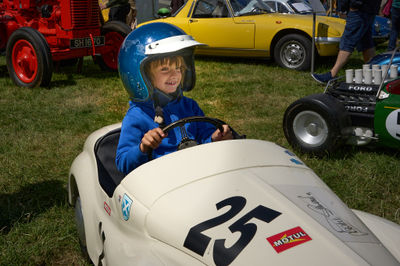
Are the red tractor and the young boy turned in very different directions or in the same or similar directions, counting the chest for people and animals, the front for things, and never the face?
same or similar directions

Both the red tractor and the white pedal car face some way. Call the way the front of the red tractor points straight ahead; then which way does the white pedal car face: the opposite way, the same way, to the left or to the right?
the same way

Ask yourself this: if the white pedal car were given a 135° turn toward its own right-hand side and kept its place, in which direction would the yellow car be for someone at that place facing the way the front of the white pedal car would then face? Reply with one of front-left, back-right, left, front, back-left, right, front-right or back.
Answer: right

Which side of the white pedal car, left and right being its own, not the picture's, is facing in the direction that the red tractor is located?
back

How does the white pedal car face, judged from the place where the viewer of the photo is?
facing the viewer and to the right of the viewer

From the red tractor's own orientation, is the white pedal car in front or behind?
in front
